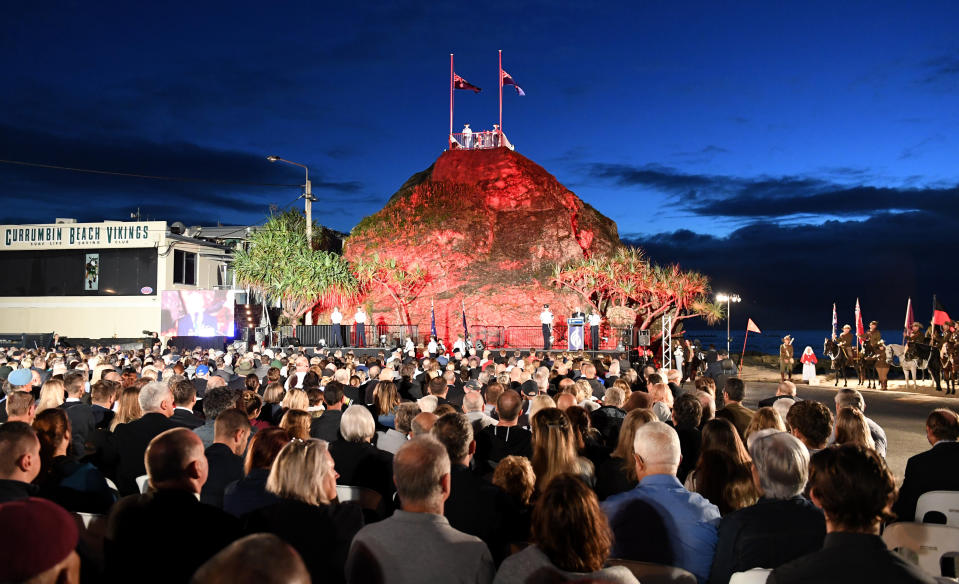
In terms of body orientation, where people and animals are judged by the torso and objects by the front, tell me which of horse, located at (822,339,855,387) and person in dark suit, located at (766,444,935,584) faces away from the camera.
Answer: the person in dark suit

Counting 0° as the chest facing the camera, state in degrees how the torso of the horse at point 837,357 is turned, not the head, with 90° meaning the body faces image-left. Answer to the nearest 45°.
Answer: approximately 45°

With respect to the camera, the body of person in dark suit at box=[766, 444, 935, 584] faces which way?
away from the camera

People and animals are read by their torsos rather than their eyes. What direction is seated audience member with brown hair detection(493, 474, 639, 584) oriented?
away from the camera

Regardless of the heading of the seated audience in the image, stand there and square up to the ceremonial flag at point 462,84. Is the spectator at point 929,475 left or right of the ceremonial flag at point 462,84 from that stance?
right

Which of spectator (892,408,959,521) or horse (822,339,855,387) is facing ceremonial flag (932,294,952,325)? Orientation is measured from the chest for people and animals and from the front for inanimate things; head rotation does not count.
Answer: the spectator

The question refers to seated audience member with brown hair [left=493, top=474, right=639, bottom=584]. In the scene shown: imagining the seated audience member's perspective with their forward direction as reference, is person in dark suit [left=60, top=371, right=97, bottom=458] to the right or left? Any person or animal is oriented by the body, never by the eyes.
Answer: on their left

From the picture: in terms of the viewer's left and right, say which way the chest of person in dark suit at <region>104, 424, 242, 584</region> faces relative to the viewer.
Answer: facing away from the viewer and to the right of the viewer

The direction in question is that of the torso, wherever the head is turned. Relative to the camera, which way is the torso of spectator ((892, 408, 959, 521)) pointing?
away from the camera

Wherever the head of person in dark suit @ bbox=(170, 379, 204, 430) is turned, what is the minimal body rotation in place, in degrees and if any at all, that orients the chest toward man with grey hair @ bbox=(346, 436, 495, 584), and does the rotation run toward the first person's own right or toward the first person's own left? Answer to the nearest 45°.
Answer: approximately 135° to the first person's own right

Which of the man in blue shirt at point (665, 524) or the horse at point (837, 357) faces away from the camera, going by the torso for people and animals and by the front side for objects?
the man in blue shirt

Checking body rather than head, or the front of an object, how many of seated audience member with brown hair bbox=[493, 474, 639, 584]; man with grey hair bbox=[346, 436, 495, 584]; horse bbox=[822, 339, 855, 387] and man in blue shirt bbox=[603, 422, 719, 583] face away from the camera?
3

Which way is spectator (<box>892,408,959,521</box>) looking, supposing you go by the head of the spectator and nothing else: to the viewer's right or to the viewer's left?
to the viewer's left

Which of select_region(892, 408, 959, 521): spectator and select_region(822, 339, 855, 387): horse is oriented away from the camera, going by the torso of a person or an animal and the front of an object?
the spectator

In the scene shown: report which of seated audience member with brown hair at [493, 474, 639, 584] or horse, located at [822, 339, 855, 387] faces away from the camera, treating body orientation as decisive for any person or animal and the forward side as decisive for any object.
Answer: the seated audience member with brown hair

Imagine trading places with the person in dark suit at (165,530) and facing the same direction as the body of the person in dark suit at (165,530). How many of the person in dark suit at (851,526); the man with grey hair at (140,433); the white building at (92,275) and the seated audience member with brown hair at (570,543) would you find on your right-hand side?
2
